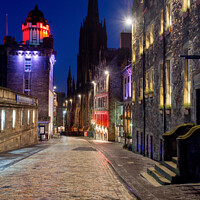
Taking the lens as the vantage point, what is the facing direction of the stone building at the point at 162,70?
facing the viewer and to the left of the viewer

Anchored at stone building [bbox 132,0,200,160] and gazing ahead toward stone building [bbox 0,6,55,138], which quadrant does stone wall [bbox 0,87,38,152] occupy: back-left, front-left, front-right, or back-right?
front-left
